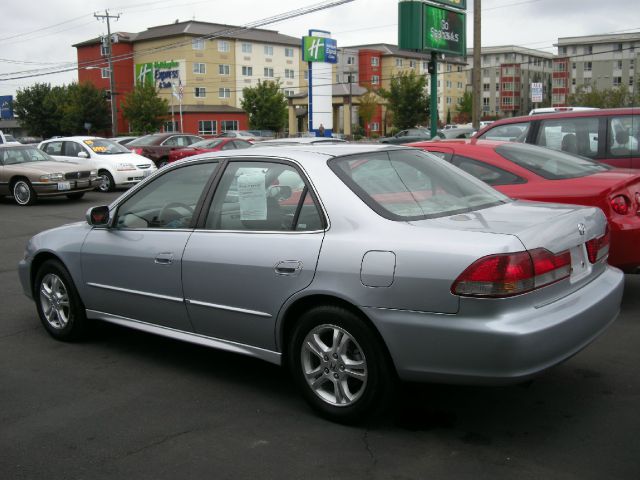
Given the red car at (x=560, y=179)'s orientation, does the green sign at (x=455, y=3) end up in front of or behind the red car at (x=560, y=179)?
in front

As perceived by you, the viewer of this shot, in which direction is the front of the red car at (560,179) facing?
facing away from the viewer and to the left of the viewer

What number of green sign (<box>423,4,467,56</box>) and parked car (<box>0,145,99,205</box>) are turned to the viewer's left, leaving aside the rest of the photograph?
0

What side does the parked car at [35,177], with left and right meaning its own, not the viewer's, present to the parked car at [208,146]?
left

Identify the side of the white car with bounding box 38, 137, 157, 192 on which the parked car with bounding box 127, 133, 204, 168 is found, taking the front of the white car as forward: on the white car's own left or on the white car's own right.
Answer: on the white car's own left

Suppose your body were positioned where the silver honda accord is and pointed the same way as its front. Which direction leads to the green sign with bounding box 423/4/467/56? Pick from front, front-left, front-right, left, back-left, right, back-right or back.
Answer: front-right

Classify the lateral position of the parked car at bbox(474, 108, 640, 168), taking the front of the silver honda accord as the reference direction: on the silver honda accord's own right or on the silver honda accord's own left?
on the silver honda accord's own right

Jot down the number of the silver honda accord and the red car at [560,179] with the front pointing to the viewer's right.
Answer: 0

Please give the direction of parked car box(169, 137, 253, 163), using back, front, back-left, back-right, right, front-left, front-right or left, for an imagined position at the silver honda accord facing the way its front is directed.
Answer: front-right

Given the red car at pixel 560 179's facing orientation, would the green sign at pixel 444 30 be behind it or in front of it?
in front

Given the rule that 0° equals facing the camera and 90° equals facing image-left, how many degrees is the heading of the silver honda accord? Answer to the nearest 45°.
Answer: approximately 135°

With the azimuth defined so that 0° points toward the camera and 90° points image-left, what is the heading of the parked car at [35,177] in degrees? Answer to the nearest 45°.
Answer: approximately 315°

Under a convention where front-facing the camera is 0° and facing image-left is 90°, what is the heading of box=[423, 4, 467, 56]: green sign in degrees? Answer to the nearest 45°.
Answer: approximately 315°

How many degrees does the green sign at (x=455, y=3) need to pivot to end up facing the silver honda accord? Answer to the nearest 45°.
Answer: approximately 45° to its right
